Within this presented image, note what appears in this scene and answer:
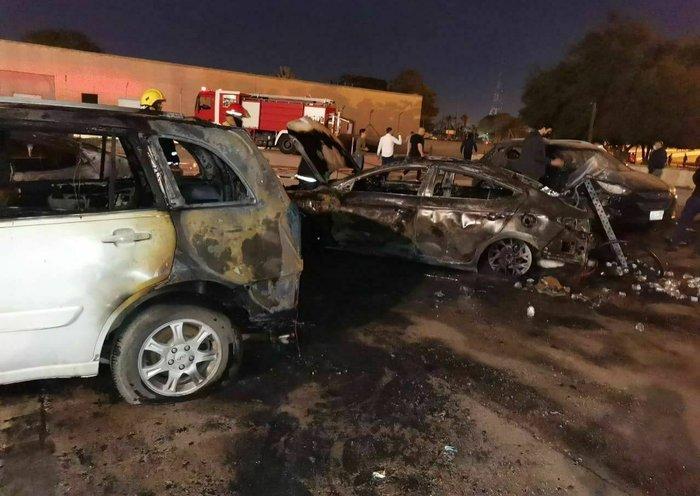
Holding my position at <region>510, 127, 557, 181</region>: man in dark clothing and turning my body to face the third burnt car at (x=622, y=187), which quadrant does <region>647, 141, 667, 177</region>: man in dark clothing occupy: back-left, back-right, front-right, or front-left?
front-left

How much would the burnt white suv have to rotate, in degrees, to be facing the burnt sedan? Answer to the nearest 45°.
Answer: approximately 135° to its right

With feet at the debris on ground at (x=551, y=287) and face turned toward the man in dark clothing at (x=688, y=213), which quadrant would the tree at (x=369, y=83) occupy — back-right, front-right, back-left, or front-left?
front-left

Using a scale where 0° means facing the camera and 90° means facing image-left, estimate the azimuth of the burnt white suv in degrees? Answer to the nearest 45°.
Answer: approximately 90°

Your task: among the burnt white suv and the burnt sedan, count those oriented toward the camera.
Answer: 0

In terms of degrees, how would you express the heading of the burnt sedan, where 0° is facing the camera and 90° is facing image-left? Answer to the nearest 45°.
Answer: approximately 135°

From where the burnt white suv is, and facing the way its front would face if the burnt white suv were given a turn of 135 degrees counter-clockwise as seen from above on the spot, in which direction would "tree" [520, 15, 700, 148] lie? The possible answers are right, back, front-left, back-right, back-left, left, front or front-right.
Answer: left

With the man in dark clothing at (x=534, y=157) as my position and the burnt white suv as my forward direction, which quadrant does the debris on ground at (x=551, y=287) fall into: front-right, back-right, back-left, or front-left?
front-left

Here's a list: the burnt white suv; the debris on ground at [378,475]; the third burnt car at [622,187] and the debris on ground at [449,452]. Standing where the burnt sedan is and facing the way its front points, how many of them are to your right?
1
